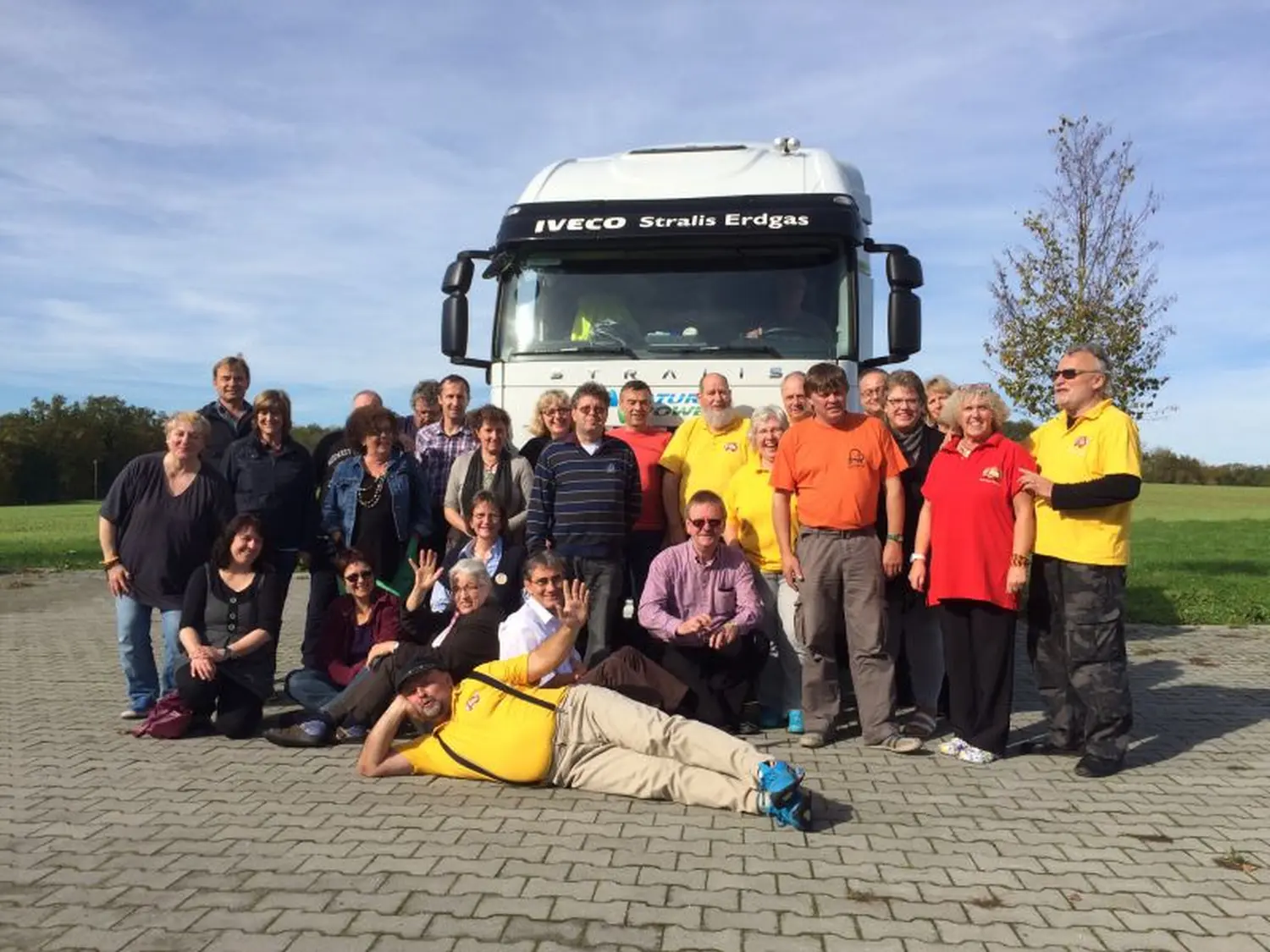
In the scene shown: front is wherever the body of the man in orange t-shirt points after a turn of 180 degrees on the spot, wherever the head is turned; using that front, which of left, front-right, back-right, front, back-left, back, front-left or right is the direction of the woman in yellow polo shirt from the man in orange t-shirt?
front-left

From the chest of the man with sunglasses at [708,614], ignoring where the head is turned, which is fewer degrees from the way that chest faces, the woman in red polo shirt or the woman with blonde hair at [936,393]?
the woman in red polo shirt

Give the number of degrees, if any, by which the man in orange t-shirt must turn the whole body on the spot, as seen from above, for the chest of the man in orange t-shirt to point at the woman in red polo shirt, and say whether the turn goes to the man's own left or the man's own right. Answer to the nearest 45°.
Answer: approximately 90° to the man's own left

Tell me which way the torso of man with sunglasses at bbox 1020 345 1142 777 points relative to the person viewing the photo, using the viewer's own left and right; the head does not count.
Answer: facing the viewer and to the left of the viewer

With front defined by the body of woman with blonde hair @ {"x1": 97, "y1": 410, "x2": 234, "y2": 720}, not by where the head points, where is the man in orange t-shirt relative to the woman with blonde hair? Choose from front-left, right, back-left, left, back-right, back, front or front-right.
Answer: front-left

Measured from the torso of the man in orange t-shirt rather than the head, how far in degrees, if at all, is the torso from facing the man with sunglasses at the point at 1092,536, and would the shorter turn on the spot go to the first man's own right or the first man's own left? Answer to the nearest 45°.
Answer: approximately 90° to the first man's own left

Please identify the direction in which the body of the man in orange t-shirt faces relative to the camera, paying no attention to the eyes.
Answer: toward the camera

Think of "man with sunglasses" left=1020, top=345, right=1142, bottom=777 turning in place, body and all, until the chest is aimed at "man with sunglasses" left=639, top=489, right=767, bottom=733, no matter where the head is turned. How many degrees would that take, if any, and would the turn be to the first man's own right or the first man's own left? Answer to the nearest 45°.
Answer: approximately 45° to the first man's own right

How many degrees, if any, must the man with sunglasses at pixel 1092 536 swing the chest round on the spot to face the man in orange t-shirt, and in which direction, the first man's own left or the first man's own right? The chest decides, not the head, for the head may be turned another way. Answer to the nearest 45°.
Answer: approximately 45° to the first man's own right

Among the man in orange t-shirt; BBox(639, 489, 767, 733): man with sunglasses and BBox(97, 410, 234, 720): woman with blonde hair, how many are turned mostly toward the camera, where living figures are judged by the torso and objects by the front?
3

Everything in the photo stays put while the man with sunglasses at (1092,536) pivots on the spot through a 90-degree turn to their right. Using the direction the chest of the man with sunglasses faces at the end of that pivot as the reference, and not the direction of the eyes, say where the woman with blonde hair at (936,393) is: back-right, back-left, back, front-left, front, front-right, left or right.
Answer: front

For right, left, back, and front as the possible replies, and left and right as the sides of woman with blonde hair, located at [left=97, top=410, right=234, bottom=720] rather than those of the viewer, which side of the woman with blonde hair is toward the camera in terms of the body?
front

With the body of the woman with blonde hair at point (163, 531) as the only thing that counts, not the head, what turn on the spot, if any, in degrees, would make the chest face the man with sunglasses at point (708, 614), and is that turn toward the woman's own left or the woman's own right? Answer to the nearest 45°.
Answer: approximately 45° to the woman's own left

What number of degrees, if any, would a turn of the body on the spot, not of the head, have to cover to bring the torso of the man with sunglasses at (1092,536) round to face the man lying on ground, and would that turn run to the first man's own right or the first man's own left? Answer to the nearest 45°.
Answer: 0° — they already face them

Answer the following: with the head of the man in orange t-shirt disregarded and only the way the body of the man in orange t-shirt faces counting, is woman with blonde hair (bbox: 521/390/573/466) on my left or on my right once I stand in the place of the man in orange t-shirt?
on my right
